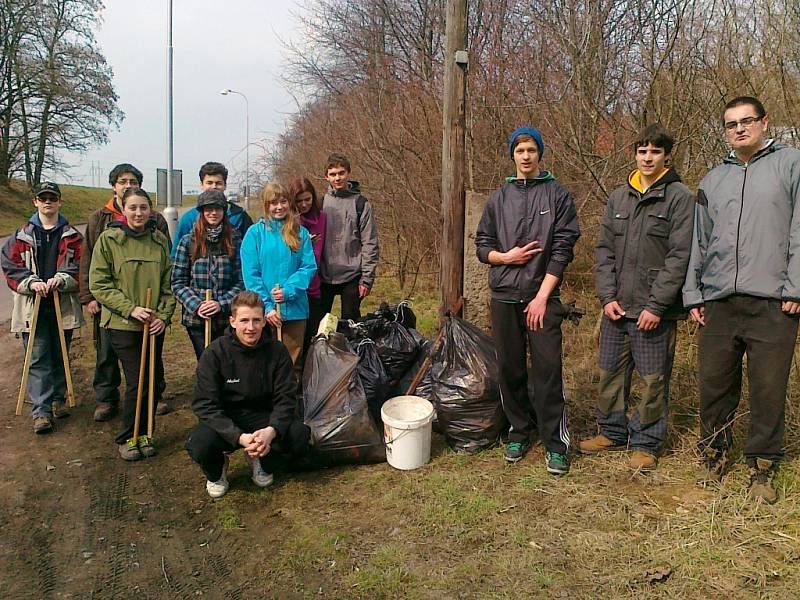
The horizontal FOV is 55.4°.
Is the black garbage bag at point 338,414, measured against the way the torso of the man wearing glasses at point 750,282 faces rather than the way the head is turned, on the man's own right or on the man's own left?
on the man's own right

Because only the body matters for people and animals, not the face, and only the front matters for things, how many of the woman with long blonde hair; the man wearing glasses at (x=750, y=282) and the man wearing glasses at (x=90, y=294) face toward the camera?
3

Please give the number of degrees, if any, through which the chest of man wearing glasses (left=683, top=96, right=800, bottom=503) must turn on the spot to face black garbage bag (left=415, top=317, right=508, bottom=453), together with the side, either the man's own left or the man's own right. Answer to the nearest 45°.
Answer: approximately 90° to the man's own right

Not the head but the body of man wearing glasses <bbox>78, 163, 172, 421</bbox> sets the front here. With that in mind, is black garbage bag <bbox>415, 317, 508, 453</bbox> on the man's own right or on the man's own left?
on the man's own left

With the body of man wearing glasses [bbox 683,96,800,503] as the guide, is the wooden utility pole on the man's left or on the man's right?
on the man's right

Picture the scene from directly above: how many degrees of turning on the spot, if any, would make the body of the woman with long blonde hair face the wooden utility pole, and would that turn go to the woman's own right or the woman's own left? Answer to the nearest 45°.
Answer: approximately 90° to the woman's own left

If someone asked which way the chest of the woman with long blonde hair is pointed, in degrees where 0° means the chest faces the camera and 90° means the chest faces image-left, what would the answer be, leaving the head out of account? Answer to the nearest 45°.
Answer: approximately 0°

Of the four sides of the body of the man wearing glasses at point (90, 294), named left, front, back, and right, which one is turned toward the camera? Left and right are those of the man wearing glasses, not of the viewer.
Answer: front

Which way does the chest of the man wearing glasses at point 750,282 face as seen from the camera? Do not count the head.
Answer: toward the camera

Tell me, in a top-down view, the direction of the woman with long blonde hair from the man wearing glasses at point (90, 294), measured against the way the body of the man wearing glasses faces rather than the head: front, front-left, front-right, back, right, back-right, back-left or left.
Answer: front-left
